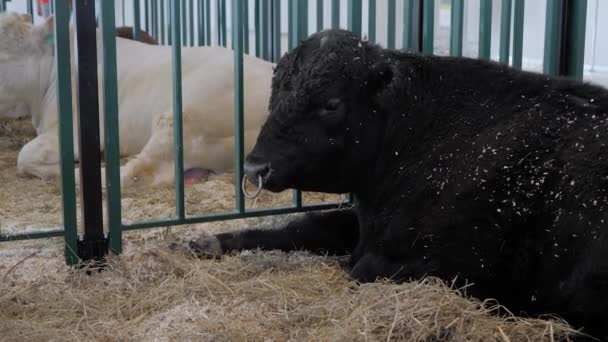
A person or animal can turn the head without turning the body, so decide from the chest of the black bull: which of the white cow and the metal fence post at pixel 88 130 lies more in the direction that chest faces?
the metal fence post

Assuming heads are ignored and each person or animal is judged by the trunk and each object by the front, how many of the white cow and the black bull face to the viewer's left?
2

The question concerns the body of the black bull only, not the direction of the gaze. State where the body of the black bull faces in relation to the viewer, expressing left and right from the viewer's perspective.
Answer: facing to the left of the viewer

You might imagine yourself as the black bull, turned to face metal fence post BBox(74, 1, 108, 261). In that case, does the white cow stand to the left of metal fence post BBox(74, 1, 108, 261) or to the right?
right

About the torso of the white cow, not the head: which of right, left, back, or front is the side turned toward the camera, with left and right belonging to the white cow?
left

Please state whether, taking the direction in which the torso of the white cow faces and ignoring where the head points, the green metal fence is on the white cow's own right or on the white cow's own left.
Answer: on the white cow's own left

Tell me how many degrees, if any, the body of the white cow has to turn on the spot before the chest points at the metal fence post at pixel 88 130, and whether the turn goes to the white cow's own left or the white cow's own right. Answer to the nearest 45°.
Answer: approximately 90° to the white cow's own left
